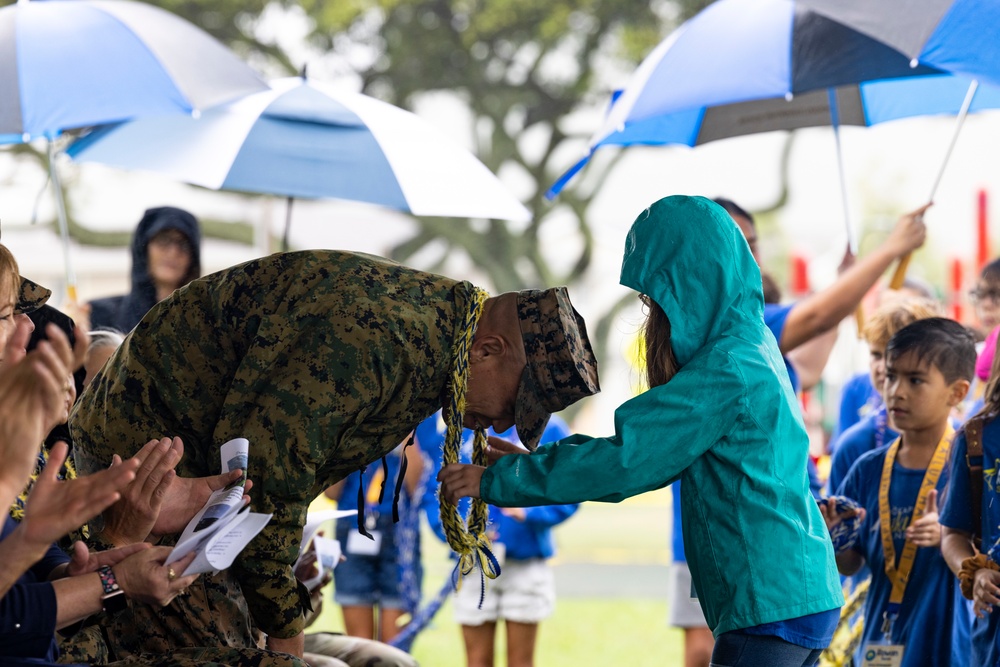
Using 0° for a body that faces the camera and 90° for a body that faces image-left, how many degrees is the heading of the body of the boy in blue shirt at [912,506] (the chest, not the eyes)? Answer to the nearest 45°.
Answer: approximately 45°

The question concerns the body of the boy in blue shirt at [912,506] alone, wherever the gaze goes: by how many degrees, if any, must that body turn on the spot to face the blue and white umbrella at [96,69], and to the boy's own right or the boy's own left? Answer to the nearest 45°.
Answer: approximately 45° to the boy's own right

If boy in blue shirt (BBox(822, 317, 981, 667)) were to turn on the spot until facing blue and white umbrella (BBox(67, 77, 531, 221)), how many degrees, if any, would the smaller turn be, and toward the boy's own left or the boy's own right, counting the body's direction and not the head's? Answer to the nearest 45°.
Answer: approximately 45° to the boy's own right

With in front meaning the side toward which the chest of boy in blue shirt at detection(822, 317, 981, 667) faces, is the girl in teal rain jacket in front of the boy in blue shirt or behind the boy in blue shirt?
in front

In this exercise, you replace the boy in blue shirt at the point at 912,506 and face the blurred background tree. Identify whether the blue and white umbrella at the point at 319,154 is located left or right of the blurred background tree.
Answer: left

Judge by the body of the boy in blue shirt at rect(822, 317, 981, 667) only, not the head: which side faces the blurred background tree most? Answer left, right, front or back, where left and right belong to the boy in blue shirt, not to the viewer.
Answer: right

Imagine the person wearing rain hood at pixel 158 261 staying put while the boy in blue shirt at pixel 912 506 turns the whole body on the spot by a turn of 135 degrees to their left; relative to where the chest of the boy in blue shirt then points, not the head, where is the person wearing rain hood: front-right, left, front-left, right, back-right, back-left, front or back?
back

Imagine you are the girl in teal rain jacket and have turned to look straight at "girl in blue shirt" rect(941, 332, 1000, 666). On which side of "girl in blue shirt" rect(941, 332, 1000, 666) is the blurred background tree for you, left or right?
left
